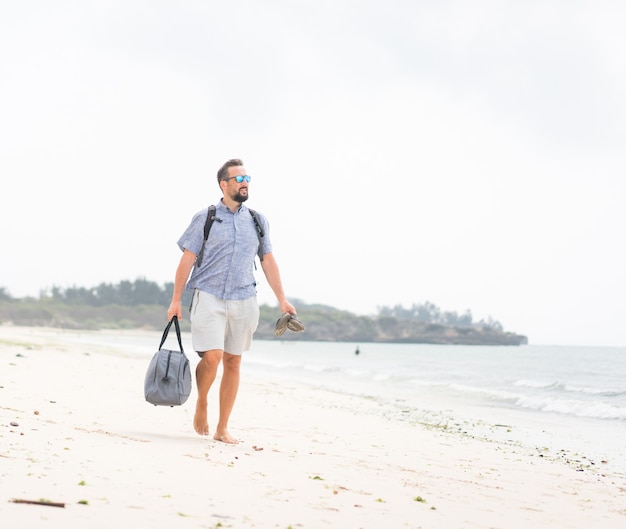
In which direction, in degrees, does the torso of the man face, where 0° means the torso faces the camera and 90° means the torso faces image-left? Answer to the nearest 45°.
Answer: approximately 315°

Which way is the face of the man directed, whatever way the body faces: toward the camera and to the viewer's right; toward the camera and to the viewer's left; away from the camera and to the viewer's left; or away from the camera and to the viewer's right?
toward the camera and to the viewer's right
